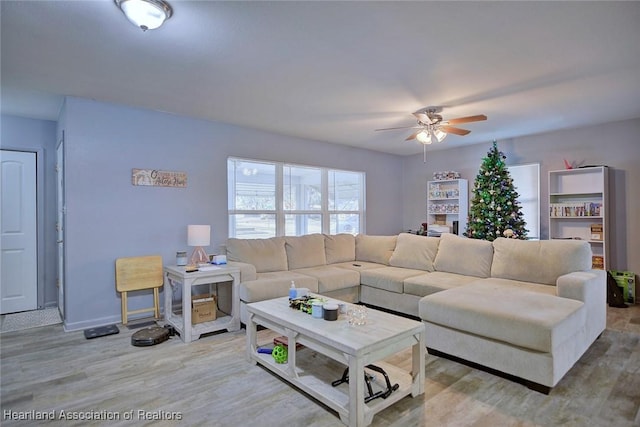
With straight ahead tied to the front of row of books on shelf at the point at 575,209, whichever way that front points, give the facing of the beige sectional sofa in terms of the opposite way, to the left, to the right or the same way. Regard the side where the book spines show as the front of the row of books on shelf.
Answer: the same way

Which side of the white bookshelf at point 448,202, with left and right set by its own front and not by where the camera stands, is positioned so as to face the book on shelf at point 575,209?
left

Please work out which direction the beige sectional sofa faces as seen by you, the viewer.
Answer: facing the viewer and to the left of the viewer

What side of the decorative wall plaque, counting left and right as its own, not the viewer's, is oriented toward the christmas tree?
left

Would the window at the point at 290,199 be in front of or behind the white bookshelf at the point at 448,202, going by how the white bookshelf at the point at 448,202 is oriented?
in front

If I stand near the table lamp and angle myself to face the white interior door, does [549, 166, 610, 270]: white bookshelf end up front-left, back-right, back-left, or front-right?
back-right

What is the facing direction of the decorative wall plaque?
toward the camera

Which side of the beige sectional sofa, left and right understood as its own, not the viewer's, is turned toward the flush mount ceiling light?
front

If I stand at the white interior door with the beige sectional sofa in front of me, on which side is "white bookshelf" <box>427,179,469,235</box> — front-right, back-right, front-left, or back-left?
front-left

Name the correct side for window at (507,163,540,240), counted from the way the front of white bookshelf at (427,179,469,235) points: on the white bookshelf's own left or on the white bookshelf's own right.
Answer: on the white bookshelf's own left

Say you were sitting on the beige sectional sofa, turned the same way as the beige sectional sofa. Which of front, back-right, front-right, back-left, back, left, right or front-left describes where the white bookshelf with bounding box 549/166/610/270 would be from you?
back

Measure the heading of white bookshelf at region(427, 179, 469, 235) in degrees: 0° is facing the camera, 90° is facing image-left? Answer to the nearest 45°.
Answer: approximately 45°

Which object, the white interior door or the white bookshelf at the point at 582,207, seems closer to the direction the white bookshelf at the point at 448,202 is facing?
the white interior door

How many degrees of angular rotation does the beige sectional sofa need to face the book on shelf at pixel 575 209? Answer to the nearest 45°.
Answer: approximately 180°

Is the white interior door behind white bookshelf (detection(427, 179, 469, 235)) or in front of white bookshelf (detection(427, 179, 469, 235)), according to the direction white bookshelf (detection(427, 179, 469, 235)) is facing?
in front

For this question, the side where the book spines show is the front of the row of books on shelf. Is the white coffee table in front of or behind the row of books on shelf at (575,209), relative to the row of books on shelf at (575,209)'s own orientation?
in front
